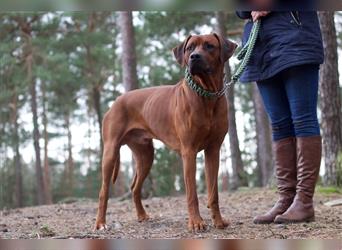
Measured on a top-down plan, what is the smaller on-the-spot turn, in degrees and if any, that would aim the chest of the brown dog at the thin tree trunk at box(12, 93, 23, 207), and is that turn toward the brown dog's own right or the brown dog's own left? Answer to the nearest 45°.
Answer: approximately 135° to the brown dog's own left

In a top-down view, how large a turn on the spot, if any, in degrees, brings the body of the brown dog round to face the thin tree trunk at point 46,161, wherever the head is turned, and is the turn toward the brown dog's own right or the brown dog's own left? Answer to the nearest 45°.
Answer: approximately 135° to the brown dog's own left

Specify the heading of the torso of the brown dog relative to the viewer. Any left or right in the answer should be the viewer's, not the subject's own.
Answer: facing the viewer and to the right of the viewer

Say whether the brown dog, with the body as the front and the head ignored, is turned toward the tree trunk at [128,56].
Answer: no

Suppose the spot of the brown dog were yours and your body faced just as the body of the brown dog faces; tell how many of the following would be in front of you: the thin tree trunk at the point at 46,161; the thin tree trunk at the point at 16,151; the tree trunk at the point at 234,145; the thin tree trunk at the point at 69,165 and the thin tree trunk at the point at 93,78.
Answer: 0

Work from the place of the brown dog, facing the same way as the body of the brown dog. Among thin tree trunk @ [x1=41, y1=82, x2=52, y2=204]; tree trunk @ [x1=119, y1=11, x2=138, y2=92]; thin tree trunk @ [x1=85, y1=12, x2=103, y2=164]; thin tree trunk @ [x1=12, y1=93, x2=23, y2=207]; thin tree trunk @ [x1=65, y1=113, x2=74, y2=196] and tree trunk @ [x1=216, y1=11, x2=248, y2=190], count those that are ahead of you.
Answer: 0

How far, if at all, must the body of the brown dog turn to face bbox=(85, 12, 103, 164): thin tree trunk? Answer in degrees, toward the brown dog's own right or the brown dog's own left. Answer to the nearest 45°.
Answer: approximately 135° to the brown dog's own left

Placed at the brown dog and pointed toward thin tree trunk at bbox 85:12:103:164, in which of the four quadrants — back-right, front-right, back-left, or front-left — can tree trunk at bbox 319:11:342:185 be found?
front-right

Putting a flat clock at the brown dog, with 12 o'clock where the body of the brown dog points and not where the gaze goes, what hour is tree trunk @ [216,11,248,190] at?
The tree trunk is roughly at 8 o'clock from the brown dog.

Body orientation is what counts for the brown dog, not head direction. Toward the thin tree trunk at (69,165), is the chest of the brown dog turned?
no
